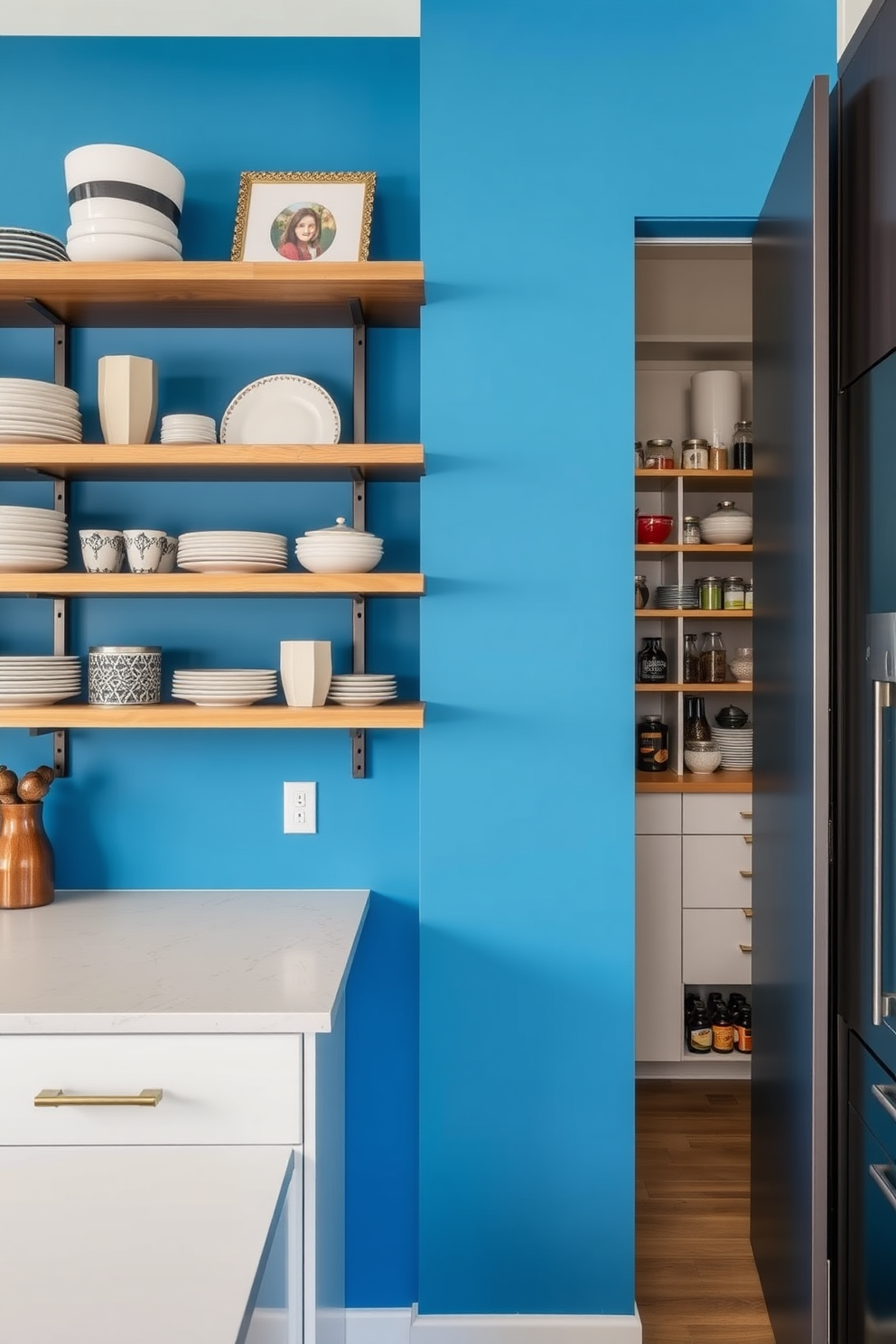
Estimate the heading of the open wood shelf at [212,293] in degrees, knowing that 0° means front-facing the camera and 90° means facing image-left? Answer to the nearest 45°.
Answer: approximately 0°

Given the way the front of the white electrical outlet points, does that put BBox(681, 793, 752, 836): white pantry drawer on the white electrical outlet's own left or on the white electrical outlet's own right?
on the white electrical outlet's own left

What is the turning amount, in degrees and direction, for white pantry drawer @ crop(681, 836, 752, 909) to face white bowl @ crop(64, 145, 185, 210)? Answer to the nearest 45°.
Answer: approximately 45° to its right

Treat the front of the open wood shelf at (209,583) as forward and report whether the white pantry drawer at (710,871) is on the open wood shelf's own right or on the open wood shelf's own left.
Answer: on the open wood shelf's own left

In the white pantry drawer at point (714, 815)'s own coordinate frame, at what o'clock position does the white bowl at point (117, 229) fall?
The white bowl is roughly at 1 o'clock from the white pantry drawer.

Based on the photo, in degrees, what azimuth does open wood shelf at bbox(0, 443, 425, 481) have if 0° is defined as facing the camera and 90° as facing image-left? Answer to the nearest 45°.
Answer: approximately 0°
